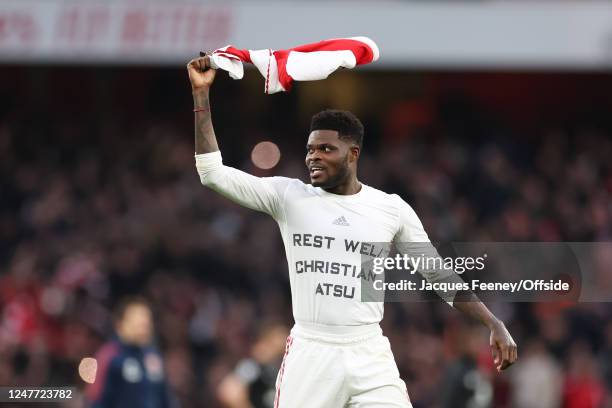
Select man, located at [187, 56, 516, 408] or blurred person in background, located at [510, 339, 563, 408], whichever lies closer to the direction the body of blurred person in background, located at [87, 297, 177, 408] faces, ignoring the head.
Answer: the man

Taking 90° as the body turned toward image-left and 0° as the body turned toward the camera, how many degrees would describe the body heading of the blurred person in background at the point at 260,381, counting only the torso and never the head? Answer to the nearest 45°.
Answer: approximately 315°

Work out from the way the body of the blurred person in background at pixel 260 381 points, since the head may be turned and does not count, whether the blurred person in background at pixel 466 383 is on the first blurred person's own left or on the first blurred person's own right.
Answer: on the first blurred person's own left

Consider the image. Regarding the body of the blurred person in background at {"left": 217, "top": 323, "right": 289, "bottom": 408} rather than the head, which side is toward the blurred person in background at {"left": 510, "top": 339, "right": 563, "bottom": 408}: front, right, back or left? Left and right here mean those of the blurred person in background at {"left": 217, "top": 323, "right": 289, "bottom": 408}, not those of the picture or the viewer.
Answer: left

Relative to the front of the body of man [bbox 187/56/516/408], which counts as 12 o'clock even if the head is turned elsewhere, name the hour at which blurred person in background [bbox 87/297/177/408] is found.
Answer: The blurred person in background is roughly at 5 o'clock from the man.

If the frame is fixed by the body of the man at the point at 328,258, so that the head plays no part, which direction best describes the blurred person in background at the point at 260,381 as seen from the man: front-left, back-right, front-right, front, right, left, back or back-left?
back

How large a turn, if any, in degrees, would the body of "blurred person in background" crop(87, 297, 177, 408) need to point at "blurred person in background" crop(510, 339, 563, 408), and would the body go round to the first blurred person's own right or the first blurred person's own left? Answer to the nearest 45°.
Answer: approximately 90° to the first blurred person's own left

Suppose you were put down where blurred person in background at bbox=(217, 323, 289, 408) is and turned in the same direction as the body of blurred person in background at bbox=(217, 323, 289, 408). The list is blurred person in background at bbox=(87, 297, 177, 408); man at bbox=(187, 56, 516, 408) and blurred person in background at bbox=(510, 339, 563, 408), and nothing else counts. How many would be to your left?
1

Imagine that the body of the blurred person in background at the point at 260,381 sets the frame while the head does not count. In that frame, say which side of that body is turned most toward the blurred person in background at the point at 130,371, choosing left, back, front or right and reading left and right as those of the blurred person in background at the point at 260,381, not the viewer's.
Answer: right
